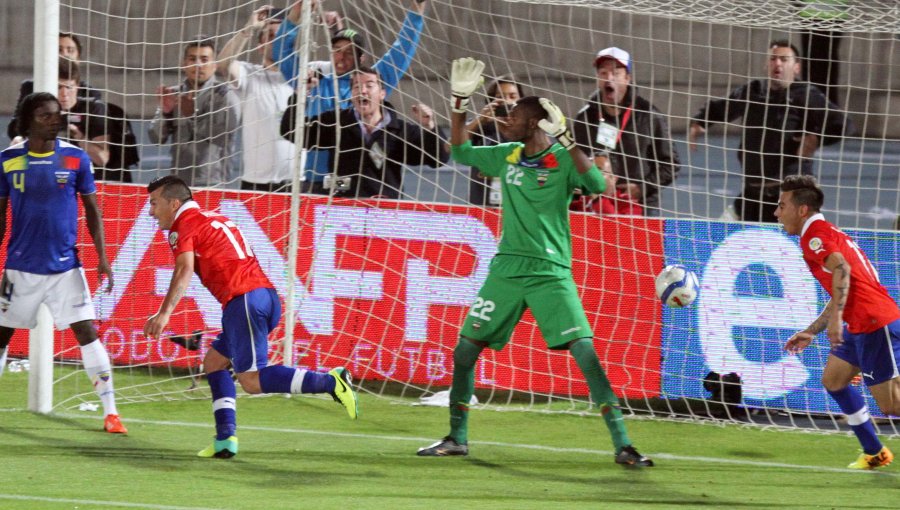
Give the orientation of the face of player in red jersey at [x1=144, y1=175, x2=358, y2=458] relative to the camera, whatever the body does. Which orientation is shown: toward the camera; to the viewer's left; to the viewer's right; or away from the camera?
to the viewer's left

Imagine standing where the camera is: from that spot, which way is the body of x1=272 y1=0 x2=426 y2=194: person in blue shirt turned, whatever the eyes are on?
toward the camera

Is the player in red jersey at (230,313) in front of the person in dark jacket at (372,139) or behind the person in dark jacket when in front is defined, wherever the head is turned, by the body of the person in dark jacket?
in front

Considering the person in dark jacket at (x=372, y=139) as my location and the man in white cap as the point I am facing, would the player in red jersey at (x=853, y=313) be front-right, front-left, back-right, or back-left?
front-right

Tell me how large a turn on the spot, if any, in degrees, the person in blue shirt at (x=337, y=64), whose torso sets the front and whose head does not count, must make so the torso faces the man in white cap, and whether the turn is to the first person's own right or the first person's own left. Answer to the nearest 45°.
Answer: approximately 90° to the first person's own left

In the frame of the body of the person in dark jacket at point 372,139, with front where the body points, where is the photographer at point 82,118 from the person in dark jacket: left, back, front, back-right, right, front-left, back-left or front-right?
right

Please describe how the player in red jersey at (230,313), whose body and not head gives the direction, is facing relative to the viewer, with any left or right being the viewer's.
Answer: facing to the left of the viewer

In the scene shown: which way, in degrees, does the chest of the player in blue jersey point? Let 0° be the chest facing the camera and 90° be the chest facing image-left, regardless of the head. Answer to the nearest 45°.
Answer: approximately 0°

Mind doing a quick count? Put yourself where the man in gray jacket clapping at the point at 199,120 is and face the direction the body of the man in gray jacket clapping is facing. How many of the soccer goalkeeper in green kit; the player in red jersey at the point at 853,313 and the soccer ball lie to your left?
3

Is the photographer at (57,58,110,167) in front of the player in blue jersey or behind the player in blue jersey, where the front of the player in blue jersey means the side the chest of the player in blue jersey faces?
behind

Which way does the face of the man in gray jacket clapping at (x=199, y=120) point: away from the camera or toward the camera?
toward the camera

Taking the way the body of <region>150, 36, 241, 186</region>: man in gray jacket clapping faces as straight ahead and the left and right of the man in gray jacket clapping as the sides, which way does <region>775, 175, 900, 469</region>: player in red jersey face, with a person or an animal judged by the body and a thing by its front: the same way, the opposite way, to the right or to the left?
to the right

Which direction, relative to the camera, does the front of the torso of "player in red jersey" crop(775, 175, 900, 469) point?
to the viewer's left

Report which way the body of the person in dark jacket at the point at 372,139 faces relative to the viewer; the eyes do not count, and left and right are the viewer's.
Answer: facing the viewer

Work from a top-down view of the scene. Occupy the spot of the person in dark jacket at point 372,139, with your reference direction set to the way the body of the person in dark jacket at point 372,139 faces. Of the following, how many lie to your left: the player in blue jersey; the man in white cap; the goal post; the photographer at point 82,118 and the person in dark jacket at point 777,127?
2

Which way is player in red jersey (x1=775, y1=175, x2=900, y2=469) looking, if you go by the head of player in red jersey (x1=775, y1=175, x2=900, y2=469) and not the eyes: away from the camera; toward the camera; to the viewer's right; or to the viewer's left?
to the viewer's left

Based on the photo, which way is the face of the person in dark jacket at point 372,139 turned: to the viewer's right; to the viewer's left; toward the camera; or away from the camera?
toward the camera

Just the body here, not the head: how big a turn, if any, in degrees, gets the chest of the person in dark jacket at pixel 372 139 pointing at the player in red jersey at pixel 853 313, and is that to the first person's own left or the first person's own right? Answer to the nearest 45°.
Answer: approximately 45° to the first person's own left
